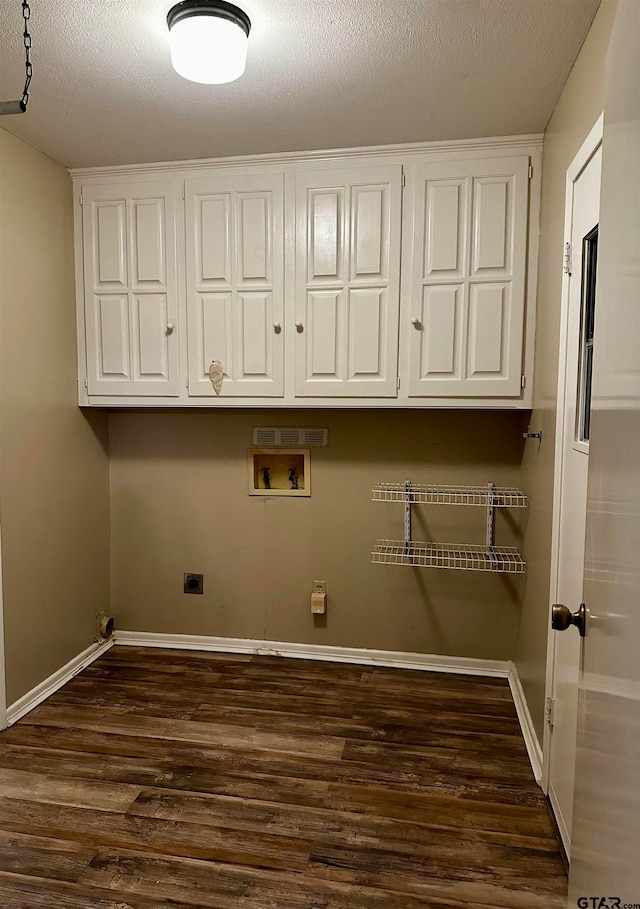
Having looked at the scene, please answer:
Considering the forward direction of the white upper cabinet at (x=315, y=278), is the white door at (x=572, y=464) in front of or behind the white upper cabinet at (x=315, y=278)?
in front

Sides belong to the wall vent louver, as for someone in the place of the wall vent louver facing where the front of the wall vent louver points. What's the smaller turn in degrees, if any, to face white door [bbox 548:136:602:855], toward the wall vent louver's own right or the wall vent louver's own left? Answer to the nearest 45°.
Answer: approximately 45° to the wall vent louver's own left

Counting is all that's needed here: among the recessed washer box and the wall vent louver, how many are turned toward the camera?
2

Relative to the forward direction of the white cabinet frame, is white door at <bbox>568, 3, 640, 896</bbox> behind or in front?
in front

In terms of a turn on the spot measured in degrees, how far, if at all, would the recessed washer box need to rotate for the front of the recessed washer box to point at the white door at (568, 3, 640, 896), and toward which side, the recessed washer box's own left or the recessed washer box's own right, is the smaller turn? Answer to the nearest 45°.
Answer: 0° — it already faces it

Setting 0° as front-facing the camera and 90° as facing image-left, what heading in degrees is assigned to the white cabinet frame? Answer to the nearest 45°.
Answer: approximately 0°
